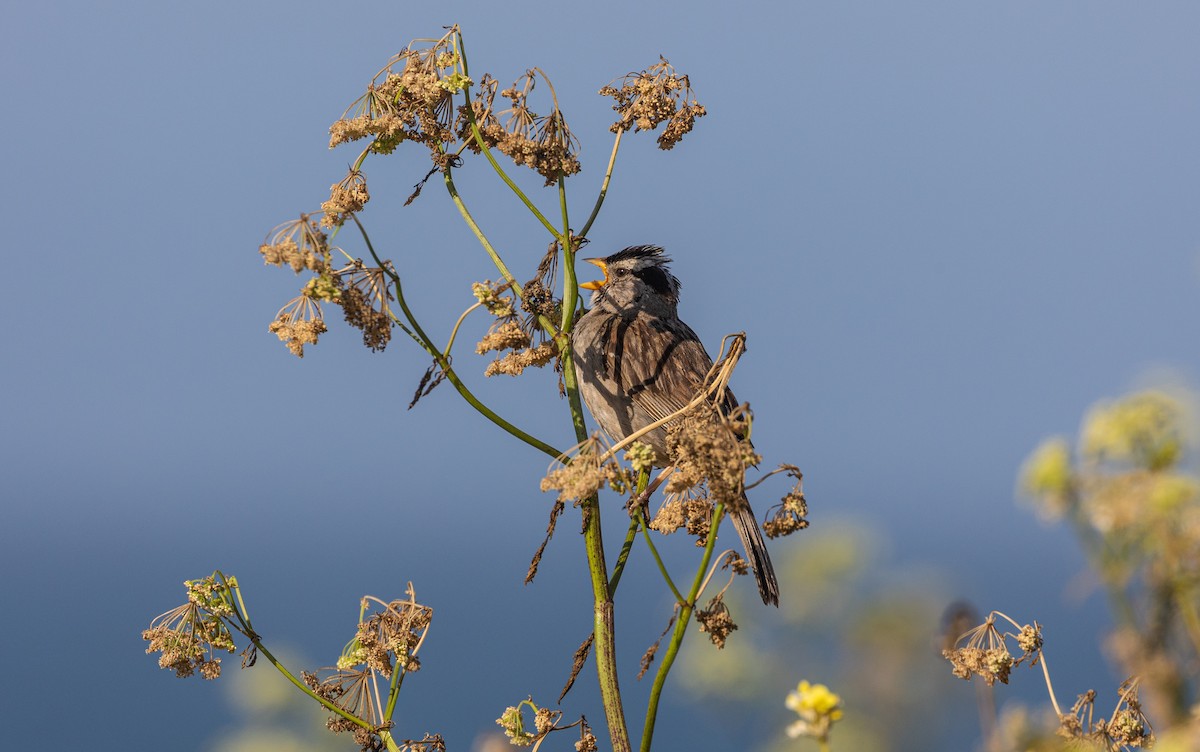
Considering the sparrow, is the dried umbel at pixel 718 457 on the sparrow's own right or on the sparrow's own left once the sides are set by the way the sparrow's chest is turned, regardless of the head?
on the sparrow's own left

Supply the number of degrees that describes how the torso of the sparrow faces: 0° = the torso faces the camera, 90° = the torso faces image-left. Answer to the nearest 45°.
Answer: approximately 90°
